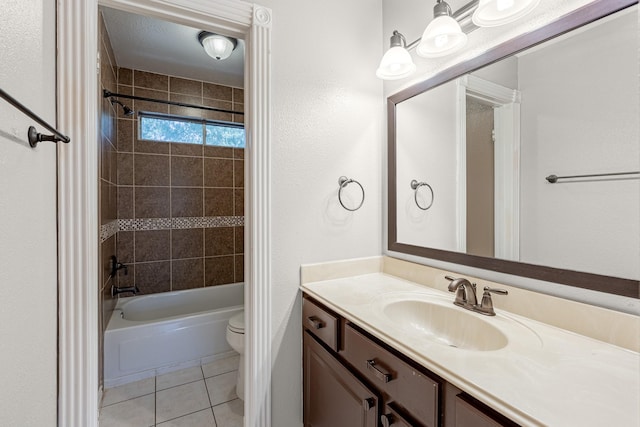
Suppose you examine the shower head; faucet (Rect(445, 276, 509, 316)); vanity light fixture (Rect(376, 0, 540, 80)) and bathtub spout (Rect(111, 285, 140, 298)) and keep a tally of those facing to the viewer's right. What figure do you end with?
2

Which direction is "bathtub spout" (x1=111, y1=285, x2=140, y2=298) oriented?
to the viewer's right

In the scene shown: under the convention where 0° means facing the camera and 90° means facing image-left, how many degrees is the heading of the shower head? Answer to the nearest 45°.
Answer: approximately 270°

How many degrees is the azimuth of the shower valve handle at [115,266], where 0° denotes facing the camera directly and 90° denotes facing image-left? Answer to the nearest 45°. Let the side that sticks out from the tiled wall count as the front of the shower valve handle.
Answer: approximately 270°

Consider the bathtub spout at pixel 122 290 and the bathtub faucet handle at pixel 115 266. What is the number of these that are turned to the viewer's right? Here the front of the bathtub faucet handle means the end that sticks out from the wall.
2

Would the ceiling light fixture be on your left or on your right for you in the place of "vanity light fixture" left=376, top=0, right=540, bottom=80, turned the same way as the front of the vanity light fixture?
on your right
